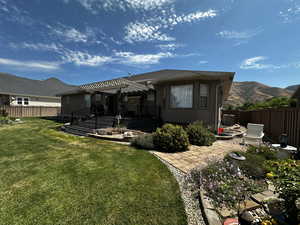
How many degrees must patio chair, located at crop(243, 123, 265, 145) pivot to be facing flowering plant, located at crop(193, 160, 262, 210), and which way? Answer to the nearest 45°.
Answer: approximately 45° to its left

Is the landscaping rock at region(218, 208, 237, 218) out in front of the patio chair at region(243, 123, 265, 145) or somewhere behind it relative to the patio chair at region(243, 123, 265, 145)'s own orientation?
in front

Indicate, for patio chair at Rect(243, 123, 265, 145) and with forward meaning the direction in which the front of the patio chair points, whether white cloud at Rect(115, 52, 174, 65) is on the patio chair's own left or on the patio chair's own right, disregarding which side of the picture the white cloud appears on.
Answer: on the patio chair's own right

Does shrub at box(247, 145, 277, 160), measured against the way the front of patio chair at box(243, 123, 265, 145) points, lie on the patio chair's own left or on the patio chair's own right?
on the patio chair's own left

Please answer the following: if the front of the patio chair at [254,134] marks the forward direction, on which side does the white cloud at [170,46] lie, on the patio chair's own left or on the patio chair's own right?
on the patio chair's own right

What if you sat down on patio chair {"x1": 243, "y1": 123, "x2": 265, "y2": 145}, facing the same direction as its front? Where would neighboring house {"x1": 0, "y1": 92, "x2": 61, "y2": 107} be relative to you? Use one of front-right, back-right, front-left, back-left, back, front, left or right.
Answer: front-right

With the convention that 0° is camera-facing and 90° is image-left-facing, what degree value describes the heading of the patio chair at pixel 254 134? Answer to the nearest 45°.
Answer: approximately 45°
